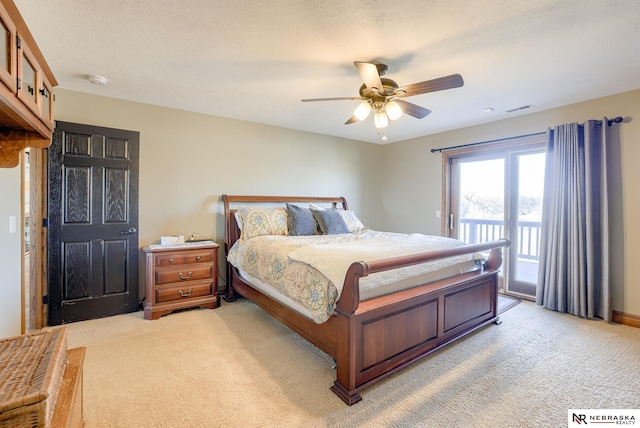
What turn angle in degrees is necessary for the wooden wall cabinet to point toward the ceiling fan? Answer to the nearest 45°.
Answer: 0° — it already faces it

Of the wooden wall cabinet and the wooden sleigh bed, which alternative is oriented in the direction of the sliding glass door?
the wooden wall cabinet

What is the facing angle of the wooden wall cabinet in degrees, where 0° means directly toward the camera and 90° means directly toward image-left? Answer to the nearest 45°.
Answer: approximately 270°

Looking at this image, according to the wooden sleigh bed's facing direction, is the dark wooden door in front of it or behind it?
behind

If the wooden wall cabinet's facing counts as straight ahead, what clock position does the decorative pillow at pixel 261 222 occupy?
The decorative pillow is roughly at 11 o'clock from the wooden wall cabinet.

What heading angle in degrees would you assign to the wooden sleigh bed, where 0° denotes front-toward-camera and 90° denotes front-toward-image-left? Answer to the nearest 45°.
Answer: approximately 315°

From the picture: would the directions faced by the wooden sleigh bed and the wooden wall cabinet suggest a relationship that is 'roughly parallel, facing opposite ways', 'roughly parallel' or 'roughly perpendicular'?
roughly perpendicular

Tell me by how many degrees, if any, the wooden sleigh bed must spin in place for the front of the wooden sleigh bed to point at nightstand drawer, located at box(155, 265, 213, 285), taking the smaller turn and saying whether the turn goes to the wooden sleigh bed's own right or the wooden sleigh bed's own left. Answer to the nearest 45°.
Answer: approximately 135° to the wooden sleigh bed's own right

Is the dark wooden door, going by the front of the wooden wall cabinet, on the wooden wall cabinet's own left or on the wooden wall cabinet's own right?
on the wooden wall cabinet's own left
